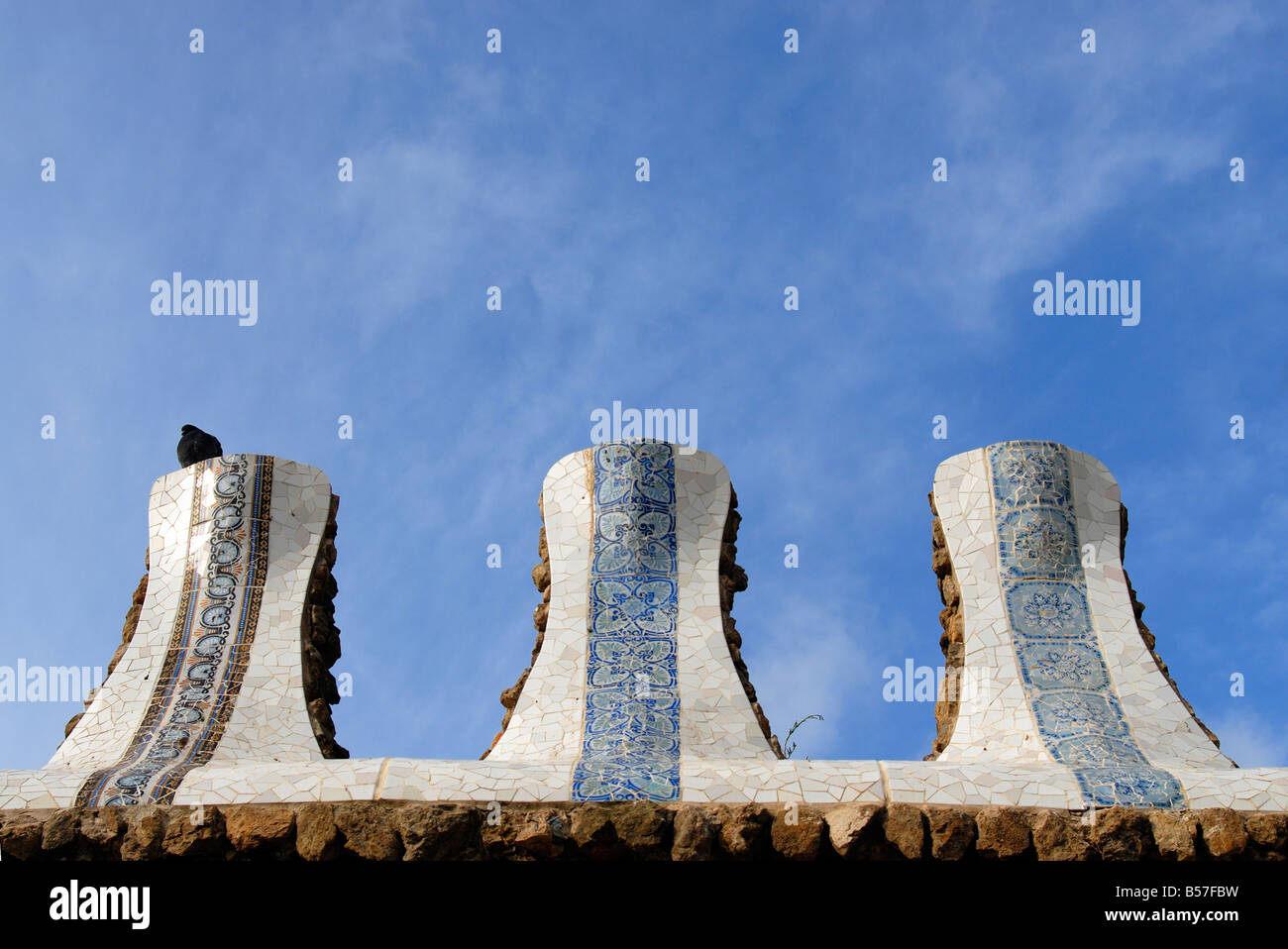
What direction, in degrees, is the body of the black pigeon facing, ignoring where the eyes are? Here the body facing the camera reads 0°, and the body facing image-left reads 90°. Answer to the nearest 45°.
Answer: approximately 90°
